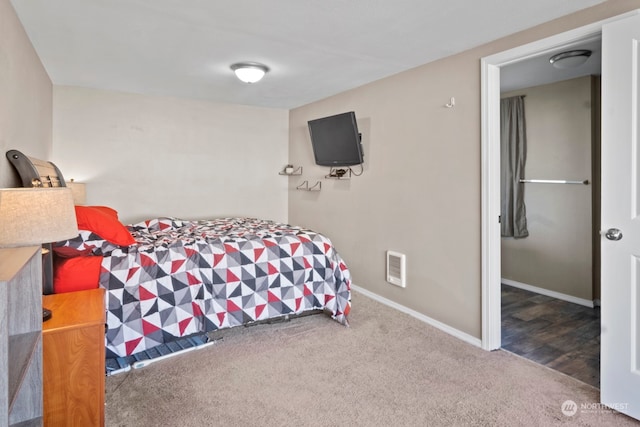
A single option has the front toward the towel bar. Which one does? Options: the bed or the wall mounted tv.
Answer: the bed

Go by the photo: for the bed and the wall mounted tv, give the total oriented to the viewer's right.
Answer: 1

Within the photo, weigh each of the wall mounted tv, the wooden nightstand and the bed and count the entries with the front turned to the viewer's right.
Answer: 2

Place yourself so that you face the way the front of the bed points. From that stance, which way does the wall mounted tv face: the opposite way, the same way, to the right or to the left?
the opposite way

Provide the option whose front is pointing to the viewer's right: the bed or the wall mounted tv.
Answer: the bed

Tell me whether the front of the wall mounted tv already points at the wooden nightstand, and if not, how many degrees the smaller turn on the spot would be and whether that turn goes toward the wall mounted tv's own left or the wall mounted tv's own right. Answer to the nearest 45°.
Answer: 0° — it already faces it

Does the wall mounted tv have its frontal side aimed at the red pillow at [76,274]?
yes

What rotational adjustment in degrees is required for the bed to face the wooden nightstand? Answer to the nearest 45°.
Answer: approximately 135° to its right

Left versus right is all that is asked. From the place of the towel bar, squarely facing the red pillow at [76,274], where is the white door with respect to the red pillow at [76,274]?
left

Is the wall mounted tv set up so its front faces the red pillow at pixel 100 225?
yes

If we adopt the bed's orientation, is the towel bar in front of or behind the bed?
in front

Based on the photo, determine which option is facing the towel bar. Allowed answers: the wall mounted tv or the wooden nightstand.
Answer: the wooden nightstand

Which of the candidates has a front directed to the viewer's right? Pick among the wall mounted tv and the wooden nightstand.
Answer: the wooden nightstand

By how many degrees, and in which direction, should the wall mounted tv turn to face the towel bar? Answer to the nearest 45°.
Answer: approximately 135° to its left

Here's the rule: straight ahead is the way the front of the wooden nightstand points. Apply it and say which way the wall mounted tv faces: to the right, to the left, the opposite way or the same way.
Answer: the opposite way

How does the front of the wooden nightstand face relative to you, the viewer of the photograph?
facing to the right of the viewer

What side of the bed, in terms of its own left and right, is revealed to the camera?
right
